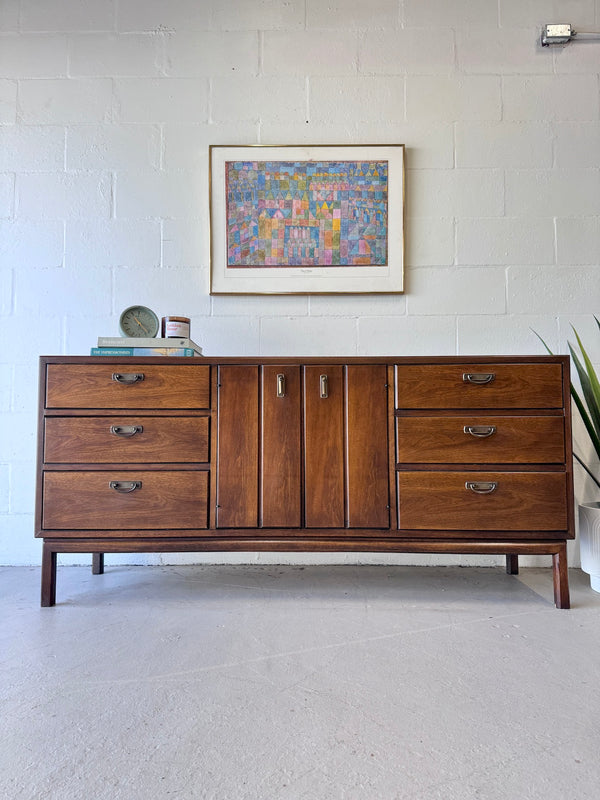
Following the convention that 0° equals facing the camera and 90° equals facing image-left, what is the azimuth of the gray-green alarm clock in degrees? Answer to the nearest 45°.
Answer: approximately 0°

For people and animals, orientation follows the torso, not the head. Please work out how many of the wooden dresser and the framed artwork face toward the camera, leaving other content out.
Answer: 2

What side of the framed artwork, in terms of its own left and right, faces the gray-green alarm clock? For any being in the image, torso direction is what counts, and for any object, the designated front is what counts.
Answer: right
